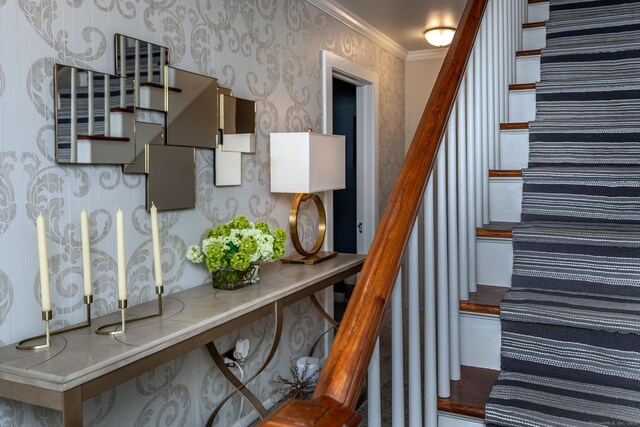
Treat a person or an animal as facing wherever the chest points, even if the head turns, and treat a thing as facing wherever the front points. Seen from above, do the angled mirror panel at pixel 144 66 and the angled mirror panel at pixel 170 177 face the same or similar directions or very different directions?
same or similar directions

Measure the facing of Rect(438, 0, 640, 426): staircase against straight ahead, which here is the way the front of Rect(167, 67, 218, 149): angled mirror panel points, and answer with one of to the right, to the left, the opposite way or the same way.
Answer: to the right

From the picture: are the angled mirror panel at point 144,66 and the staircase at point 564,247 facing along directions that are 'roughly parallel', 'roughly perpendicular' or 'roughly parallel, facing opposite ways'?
roughly perpendicular

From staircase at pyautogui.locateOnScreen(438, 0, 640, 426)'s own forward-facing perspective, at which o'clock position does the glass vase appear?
The glass vase is roughly at 3 o'clock from the staircase.

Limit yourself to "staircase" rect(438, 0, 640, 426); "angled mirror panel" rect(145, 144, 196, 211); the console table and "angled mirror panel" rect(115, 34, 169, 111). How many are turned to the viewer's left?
0

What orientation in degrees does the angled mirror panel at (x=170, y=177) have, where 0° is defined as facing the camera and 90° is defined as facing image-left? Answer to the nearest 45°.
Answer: approximately 315°

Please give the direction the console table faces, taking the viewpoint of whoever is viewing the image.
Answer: facing the viewer and to the right of the viewer

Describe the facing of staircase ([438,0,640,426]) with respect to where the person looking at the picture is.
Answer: facing the viewer

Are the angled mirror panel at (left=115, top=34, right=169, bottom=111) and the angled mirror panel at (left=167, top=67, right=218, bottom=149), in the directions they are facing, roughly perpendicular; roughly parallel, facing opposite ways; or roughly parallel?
roughly parallel

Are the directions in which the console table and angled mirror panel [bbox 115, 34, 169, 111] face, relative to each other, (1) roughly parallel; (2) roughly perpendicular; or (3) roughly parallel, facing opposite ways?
roughly parallel

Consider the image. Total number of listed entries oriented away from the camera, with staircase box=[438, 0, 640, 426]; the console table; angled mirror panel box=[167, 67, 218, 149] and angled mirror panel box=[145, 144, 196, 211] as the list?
0

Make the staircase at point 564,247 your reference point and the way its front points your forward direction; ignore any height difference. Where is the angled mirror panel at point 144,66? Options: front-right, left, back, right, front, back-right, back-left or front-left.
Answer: right

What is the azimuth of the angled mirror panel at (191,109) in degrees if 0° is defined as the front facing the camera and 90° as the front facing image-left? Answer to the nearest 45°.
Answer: approximately 315°

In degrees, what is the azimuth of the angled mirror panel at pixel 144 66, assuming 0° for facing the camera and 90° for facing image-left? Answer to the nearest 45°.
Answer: approximately 315°

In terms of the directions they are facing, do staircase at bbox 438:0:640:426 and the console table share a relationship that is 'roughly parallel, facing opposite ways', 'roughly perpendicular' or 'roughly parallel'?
roughly perpendicular
